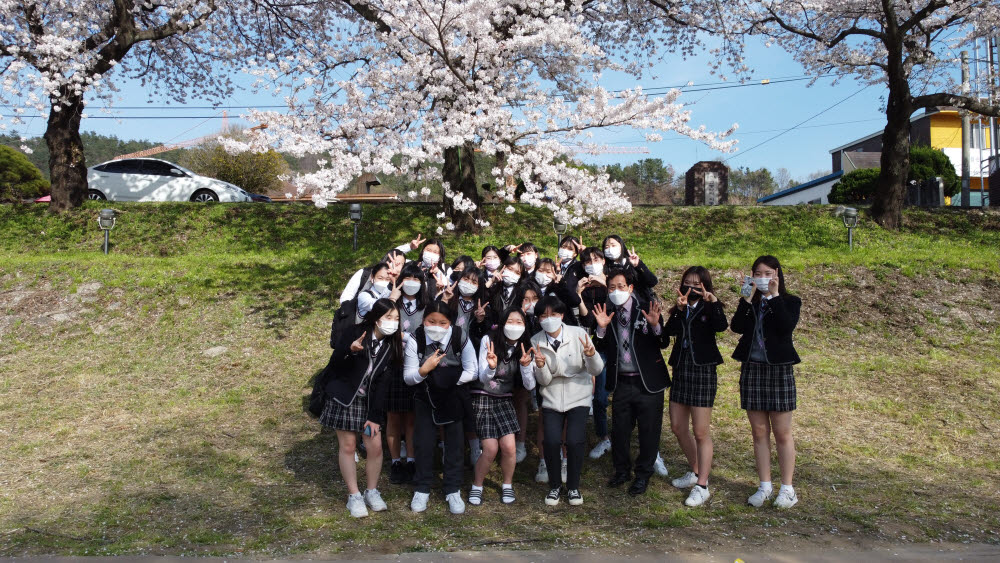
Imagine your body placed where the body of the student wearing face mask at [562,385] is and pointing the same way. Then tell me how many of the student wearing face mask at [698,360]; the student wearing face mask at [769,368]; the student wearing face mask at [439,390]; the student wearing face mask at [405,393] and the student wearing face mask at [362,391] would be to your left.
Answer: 2

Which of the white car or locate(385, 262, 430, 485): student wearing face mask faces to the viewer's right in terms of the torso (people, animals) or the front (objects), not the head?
the white car

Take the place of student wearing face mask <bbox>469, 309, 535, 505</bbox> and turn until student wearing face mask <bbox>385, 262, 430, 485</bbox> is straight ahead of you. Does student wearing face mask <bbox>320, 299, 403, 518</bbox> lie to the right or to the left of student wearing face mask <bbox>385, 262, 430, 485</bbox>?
left

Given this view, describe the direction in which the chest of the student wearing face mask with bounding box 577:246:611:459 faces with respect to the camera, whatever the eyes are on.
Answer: toward the camera

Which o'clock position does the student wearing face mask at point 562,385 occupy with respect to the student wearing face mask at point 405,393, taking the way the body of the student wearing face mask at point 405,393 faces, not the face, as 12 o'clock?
the student wearing face mask at point 562,385 is roughly at 10 o'clock from the student wearing face mask at point 405,393.

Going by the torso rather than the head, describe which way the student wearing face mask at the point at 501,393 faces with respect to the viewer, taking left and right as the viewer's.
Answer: facing the viewer

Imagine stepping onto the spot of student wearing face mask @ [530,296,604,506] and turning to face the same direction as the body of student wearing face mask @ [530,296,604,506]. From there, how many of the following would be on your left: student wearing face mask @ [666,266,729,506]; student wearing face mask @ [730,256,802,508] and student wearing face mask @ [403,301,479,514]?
2

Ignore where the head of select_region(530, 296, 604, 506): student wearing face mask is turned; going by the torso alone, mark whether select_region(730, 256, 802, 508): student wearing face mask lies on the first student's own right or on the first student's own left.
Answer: on the first student's own left

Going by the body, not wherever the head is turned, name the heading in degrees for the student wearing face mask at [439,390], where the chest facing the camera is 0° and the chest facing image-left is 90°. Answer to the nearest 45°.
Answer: approximately 0°

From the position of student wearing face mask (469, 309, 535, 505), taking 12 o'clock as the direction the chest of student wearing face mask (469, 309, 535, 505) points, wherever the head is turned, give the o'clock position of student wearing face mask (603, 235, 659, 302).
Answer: student wearing face mask (603, 235, 659, 302) is roughly at 8 o'clock from student wearing face mask (469, 309, 535, 505).

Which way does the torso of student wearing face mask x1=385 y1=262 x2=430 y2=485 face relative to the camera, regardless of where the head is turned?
toward the camera

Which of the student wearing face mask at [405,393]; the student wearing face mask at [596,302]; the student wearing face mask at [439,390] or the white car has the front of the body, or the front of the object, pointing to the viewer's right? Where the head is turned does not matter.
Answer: the white car
